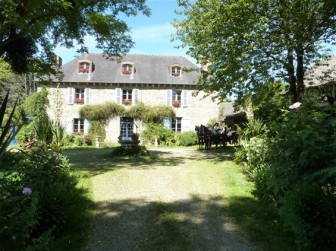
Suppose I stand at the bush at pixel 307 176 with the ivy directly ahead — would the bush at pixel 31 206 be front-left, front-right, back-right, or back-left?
front-left

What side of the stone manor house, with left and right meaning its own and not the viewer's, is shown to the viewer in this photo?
front

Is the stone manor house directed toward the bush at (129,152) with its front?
yes

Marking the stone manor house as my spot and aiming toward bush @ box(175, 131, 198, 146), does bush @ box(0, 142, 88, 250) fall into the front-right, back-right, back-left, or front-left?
front-right

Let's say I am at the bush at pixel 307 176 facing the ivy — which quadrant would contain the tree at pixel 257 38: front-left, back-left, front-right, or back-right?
front-right

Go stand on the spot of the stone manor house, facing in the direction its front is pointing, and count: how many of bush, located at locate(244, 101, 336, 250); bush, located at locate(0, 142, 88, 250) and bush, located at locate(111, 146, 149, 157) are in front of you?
3

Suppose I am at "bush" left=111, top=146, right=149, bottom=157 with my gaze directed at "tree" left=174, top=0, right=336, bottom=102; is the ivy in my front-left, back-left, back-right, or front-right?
back-left

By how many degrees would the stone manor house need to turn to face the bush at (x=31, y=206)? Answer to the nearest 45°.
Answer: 0° — it already faces it

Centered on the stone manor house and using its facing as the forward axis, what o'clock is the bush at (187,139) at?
The bush is roughly at 10 o'clock from the stone manor house.

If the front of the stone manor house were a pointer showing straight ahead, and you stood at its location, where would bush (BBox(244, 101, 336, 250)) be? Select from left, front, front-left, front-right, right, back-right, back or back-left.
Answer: front

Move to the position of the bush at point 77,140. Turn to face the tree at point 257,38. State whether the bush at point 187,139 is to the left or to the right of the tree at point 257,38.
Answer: left
